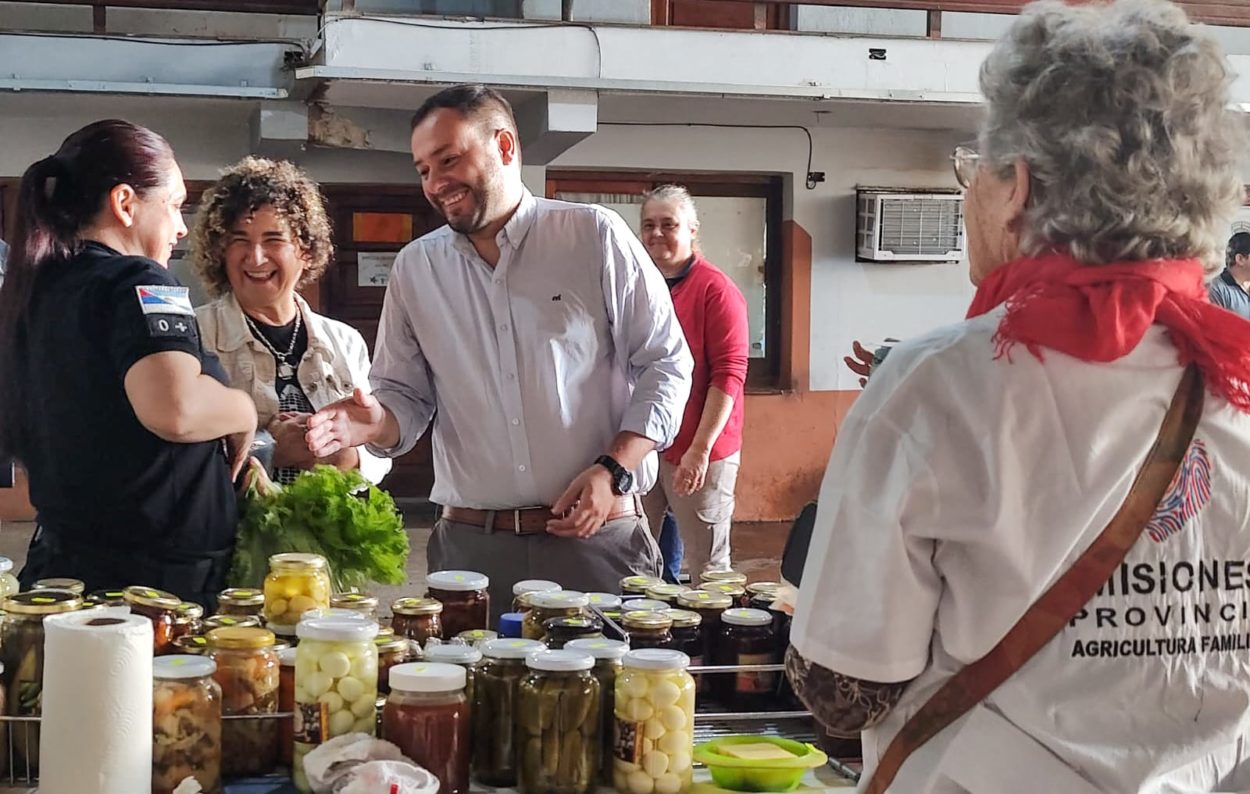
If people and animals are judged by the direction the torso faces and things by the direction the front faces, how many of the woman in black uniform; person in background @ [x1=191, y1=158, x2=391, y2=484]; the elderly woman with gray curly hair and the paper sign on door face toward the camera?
2

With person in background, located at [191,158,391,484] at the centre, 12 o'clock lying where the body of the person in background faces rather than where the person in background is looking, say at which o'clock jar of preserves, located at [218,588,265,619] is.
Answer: The jar of preserves is roughly at 12 o'clock from the person in background.

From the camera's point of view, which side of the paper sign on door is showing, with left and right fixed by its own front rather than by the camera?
front

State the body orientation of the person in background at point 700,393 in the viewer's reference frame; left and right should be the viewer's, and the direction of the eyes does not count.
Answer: facing the viewer and to the left of the viewer

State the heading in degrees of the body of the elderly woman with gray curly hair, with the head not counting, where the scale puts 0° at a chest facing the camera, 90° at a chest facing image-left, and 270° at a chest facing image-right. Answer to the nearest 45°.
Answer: approximately 135°

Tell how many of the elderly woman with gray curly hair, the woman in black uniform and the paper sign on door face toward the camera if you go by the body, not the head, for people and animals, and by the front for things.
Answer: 1

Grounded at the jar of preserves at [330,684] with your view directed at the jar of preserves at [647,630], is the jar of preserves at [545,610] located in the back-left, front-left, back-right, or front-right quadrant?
front-left

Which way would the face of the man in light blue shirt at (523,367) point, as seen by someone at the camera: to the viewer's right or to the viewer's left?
to the viewer's left

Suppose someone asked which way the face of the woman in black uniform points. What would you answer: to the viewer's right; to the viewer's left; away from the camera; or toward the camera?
to the viewer's right

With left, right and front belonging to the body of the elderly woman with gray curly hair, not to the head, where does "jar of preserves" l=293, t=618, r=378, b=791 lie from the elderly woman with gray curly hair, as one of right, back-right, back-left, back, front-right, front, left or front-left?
front-left

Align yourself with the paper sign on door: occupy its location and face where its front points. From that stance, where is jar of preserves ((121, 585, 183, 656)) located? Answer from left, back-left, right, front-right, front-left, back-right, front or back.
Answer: front

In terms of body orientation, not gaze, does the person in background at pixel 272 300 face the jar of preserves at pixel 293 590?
yes

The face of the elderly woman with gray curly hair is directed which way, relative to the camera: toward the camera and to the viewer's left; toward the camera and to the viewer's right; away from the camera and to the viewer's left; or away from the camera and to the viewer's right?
away from the camera and to the viewer's left

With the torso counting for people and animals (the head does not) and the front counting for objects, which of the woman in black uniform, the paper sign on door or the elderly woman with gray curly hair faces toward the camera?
the paper sign on door

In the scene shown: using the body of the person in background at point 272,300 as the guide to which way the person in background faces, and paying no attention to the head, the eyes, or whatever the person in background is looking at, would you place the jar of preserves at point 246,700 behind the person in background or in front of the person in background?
in front

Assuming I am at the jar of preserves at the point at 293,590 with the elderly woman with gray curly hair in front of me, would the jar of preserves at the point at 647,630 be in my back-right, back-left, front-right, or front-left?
front-left

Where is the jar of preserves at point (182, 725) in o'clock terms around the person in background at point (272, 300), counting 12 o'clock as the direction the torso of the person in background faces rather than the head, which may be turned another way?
The jar of preserves is roughly at 12 o'clock from the person in background.
